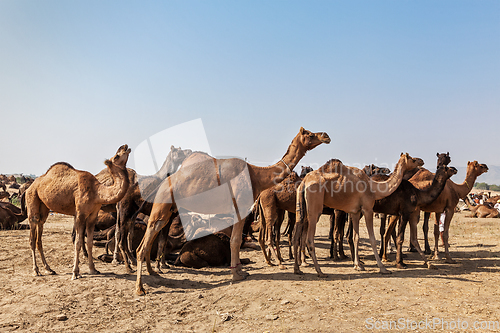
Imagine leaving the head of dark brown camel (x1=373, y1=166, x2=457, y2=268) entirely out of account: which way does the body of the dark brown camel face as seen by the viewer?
to the viewer's right

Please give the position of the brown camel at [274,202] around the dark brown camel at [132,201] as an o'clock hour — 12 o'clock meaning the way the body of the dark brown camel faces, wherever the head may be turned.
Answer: The brown camel is roughly at 12 o'clock from the dark brown camel.

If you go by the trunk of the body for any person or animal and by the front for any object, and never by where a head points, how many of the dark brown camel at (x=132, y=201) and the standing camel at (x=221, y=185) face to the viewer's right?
2

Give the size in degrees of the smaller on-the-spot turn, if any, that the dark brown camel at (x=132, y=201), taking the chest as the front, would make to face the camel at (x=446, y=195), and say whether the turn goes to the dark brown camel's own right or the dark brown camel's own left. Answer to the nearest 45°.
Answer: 0° — it already faces it

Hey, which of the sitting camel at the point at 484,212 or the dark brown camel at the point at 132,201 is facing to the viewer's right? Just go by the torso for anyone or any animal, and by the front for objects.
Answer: the dark brown camel

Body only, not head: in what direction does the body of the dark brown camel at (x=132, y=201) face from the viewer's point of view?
to the viewer's right

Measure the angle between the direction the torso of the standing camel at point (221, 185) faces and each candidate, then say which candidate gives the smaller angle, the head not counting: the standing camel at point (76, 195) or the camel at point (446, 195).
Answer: the camel

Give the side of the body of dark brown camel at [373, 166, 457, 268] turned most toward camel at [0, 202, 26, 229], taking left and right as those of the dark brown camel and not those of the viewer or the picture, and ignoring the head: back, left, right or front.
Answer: back

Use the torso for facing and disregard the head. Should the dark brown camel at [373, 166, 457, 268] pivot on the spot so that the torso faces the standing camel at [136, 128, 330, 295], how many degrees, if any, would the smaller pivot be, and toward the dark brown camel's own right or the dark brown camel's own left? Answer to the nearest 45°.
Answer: approximately 135° to the dark brown camel's own right

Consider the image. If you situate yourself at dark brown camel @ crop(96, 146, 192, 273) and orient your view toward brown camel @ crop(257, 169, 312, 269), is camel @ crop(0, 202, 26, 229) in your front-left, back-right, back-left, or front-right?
back-left

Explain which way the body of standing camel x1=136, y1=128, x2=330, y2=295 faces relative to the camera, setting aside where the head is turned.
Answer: to the viewer's right

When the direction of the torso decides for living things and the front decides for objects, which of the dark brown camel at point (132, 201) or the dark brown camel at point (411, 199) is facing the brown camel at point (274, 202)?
the dark brown camel at point (132, 201)
